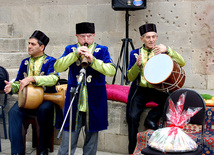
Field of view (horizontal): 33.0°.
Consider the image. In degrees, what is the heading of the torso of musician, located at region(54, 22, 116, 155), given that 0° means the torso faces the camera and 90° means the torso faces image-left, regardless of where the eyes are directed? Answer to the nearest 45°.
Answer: approximately 0°

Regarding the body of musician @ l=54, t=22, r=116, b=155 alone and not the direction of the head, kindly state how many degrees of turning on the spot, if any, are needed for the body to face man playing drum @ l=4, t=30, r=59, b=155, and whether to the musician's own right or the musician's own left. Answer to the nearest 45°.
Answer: approximately 135° to the musician's own right

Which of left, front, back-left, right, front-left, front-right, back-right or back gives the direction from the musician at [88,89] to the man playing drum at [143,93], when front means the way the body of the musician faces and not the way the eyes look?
back-left

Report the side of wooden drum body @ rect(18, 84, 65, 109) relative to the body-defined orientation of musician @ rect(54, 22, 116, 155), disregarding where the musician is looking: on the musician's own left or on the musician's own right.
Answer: on the musician's own right
